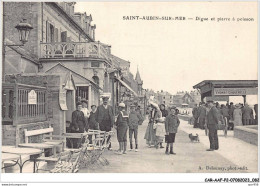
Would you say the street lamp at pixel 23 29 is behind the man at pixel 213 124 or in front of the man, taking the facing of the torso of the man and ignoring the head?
in front
